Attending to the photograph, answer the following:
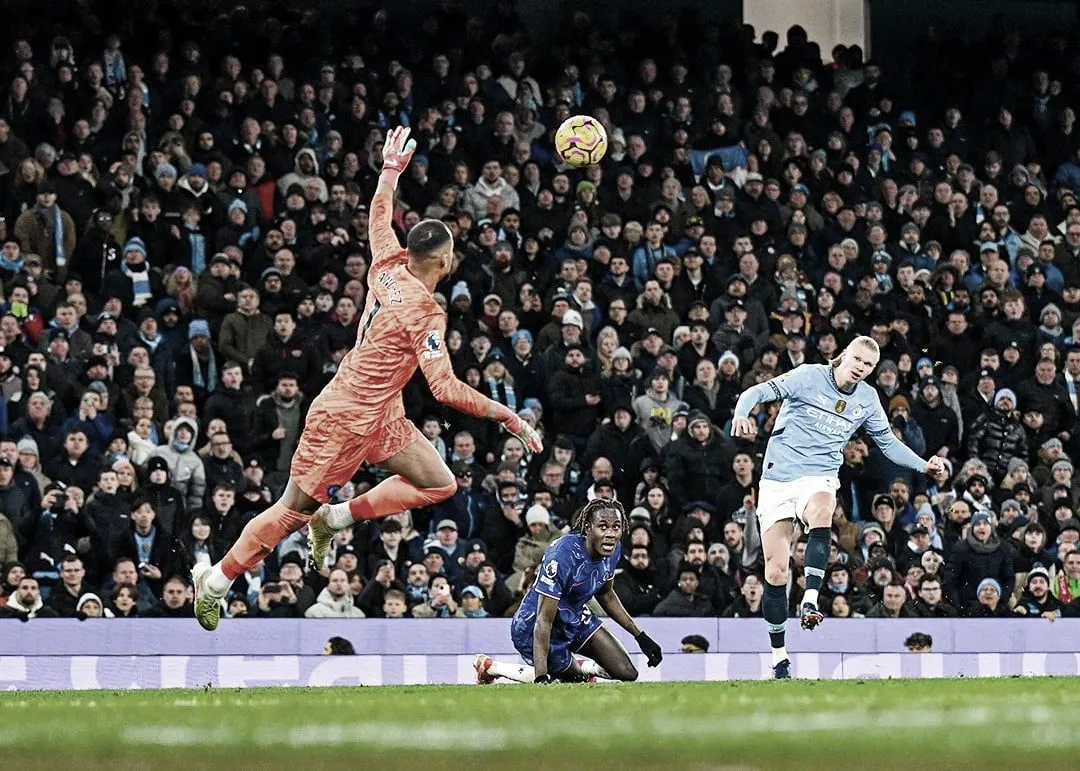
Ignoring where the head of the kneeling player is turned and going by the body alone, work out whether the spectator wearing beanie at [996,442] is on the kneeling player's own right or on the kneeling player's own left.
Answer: on the kneeling player's own left

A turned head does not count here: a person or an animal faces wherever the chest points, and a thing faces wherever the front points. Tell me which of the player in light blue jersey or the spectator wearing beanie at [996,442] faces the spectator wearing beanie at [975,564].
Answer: the spectator wearing beanie at [996,442]

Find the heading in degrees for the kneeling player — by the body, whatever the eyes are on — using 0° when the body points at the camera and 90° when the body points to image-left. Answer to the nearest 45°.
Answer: approximately 315°

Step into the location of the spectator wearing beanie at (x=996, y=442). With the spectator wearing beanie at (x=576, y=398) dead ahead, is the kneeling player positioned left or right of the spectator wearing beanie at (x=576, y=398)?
left

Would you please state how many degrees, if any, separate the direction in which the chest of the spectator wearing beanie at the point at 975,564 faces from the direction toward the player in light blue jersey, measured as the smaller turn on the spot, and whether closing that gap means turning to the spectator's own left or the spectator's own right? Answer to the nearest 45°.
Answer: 0° — they already face them

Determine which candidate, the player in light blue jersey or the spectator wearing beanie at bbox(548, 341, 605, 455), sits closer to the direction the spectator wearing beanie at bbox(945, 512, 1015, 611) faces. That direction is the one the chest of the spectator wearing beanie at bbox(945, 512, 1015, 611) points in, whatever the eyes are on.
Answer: the player in light blue jersey

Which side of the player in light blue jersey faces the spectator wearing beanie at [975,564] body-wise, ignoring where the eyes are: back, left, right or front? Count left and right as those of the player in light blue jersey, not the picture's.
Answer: back

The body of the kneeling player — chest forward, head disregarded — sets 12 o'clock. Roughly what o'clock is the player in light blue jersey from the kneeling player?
The player in light blue jersey is roughly at 10 o'clock from the kneeling player.

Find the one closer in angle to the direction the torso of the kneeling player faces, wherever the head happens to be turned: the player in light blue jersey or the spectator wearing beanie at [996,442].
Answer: the player in light blue jersey

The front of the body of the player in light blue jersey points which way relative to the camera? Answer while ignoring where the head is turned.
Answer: toward the camera

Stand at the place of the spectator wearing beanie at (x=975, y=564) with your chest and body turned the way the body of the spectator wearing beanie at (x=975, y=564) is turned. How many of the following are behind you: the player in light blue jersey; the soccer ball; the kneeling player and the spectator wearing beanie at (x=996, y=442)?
1

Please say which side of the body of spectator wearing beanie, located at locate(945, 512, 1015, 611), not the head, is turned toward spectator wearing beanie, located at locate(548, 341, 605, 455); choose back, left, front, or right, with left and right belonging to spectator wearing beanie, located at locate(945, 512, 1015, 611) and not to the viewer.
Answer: right

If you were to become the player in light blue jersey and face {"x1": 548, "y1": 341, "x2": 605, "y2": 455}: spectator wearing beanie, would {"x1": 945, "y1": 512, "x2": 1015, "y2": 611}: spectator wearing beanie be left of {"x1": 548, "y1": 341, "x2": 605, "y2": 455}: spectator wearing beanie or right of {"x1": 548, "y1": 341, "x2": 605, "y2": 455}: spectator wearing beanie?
right

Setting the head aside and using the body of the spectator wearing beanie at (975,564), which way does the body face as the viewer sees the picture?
toward the camera
